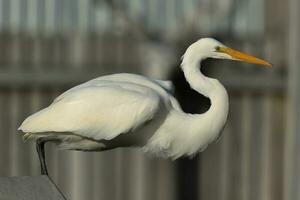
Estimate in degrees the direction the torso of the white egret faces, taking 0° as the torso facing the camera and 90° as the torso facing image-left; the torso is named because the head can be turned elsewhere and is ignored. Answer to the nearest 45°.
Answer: approximately 270°
